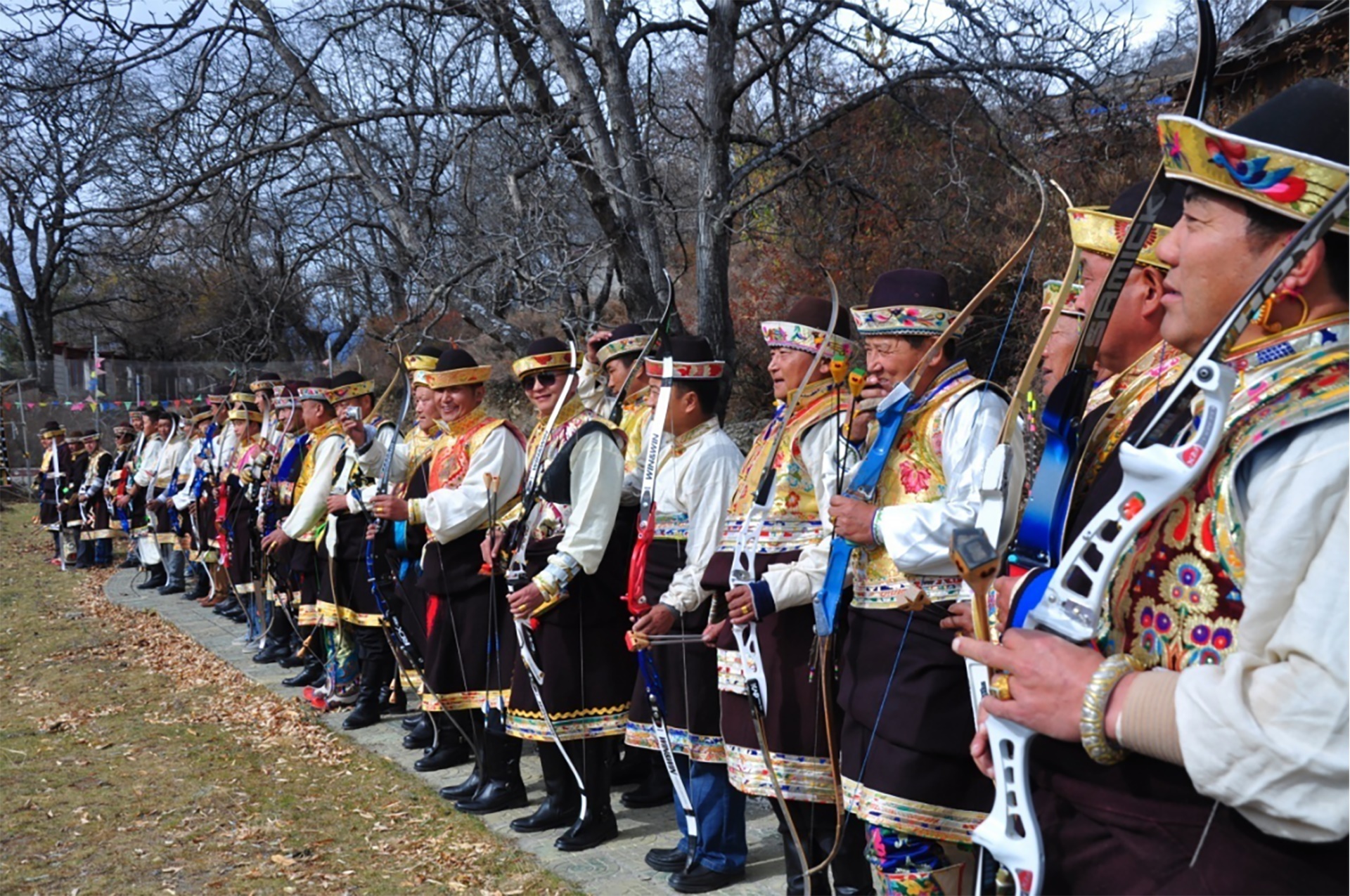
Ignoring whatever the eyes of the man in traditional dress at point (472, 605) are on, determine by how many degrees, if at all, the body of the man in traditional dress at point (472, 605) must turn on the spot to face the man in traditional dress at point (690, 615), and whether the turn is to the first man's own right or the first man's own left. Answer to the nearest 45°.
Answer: approximately 90° to the first man's own left

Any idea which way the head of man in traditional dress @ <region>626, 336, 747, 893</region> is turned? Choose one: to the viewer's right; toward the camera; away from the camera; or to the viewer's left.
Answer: to the viewer's left

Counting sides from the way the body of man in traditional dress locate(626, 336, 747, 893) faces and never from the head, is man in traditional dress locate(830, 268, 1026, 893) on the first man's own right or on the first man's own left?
on the first man's own left

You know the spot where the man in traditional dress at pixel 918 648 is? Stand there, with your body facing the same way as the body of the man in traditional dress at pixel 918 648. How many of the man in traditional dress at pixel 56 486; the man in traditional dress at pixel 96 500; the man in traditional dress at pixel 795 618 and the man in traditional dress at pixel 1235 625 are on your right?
3

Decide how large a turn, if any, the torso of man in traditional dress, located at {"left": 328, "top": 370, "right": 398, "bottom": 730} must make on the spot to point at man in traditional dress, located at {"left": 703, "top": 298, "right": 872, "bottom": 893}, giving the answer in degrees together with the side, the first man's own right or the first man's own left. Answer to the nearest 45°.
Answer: approximately 45° to the first man's own left

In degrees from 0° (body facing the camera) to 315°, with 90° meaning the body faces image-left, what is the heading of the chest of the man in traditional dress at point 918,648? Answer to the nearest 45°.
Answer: approximately 45°

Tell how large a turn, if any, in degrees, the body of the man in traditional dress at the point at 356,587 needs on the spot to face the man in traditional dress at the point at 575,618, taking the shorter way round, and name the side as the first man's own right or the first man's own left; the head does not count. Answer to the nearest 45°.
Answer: approximately 45° to the first man's own left
